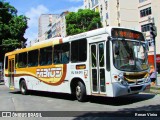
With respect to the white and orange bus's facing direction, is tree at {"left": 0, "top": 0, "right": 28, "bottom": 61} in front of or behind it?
behind

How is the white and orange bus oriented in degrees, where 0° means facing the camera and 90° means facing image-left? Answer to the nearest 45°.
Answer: approximately 315°
